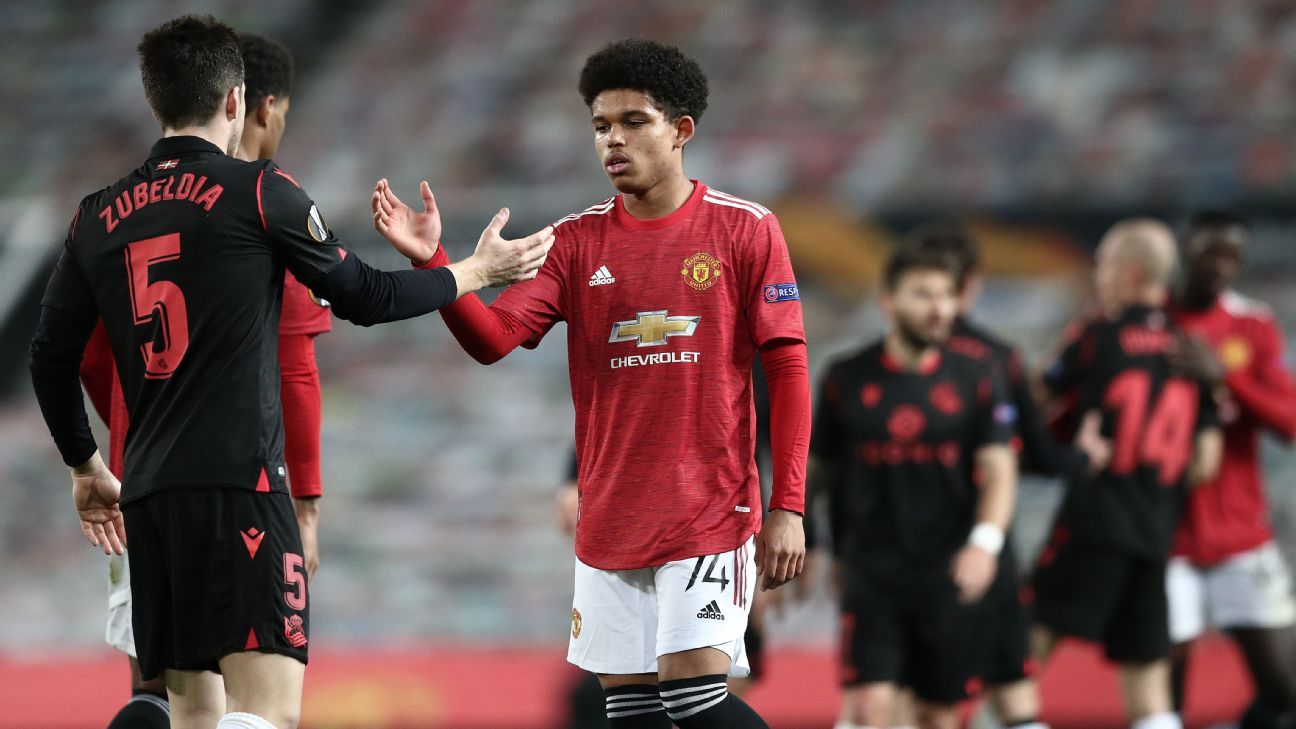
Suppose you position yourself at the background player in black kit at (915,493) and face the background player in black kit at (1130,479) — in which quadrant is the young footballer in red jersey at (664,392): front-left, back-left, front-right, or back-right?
back-right

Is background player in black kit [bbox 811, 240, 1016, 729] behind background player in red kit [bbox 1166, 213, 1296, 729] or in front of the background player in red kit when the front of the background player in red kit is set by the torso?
in front

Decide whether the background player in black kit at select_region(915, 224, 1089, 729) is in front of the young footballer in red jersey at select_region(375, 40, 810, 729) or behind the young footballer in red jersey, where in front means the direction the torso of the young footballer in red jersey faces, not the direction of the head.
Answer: behind

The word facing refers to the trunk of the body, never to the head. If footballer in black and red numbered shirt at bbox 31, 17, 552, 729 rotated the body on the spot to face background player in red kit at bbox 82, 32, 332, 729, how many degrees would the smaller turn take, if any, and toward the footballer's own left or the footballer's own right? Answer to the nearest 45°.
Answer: approximately 45° to the footballer's own left

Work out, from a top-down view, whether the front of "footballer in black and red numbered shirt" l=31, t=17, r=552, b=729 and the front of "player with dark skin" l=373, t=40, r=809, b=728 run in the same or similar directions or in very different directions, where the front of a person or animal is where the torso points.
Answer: very different directions

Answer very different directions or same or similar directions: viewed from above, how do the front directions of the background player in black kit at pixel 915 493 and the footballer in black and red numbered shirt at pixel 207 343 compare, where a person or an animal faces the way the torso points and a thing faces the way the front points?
very different directions

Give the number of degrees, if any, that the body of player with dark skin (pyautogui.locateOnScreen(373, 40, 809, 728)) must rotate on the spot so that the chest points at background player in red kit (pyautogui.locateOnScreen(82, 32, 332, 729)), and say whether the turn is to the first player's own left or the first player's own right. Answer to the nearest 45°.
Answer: approximately 90° to the first player's own right

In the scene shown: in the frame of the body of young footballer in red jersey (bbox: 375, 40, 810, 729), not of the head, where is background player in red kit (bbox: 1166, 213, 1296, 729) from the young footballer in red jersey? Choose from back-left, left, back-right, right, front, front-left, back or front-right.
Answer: back

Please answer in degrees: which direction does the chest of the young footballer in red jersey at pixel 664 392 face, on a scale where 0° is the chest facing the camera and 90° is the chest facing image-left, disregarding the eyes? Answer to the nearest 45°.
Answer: approximately 45°

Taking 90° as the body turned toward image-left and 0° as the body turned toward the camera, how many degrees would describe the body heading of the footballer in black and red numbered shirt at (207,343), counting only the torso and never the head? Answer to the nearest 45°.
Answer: approximately 225°

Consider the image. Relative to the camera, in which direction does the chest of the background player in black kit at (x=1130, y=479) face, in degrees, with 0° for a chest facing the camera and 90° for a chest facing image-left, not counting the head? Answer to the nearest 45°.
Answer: approximately 135°

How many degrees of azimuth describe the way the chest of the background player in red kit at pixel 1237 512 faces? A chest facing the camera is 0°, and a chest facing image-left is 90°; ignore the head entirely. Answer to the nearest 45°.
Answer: approximately 45°

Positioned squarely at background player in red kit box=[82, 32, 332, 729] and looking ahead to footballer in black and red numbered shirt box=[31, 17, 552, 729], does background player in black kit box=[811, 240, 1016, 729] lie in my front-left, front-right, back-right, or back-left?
back-left

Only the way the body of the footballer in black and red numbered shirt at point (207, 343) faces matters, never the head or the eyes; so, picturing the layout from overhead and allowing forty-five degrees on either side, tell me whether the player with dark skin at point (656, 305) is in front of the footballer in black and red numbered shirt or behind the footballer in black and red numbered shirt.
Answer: in front
